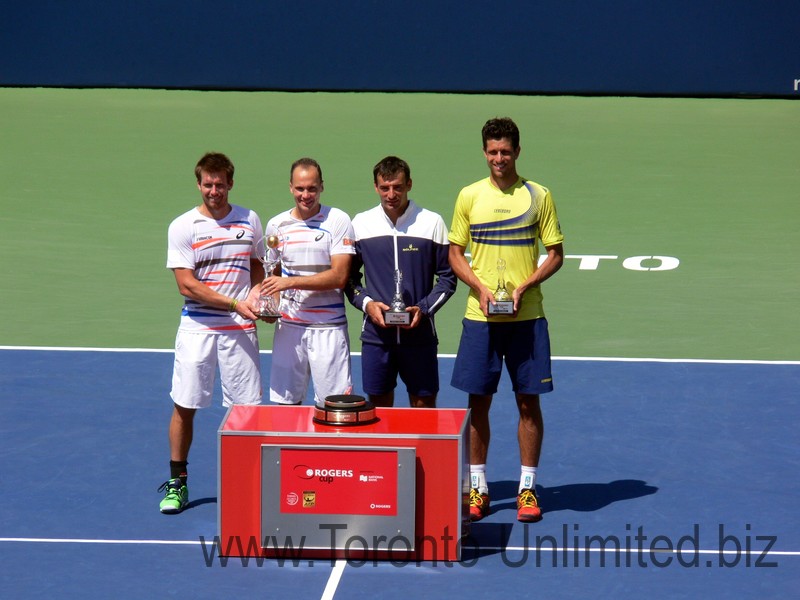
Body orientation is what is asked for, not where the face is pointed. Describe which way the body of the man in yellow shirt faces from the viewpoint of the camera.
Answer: toward the camera

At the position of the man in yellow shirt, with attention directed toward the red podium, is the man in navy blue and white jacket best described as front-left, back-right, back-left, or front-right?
front-right

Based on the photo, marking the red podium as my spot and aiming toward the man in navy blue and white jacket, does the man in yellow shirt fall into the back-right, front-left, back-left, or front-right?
front-right

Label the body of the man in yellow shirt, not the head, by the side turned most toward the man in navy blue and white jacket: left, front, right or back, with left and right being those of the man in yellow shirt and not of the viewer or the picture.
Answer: right

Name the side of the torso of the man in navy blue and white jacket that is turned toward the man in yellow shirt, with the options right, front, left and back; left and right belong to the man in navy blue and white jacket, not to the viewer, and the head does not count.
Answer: left

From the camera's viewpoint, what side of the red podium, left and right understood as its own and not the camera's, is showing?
front

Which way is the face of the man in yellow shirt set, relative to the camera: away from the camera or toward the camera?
toward the camera
